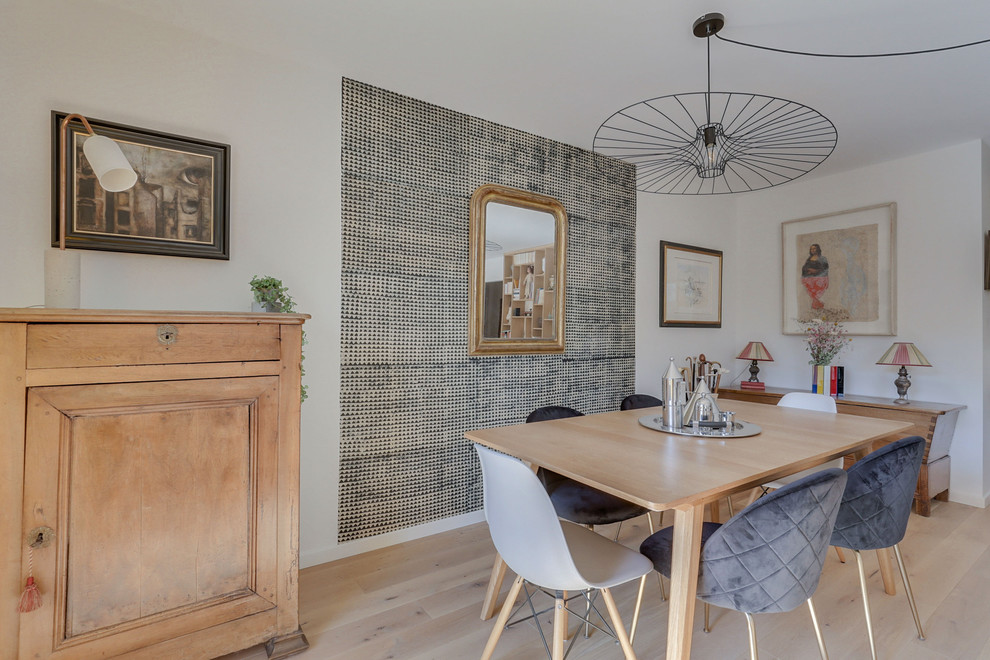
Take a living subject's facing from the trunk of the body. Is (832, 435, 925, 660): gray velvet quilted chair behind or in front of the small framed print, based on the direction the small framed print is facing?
in front

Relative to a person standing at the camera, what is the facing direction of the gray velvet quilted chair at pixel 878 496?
facing away from the viewer and to the left of the viewer

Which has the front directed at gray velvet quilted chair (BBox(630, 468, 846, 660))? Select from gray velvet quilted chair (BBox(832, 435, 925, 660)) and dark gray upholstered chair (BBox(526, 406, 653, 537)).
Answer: the dark gray upholstered chair

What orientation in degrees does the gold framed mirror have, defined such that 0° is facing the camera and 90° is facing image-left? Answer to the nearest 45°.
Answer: approximately 315°

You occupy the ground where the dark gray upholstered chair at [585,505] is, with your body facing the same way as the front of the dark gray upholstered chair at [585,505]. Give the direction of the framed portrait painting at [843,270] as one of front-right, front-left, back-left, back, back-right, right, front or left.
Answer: left

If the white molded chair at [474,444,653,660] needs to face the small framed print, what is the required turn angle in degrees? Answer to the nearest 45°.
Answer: approximately 45° to its left

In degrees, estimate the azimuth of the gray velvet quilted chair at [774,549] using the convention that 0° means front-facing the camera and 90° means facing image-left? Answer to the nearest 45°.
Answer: approximately 135°

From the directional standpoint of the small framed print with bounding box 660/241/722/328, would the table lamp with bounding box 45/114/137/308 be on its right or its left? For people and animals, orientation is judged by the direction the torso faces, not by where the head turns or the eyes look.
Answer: on its right

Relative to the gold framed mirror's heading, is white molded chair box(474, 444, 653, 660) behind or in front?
in front

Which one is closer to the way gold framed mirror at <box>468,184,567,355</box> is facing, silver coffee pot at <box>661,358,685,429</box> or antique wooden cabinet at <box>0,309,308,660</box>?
the silver coffee pot
